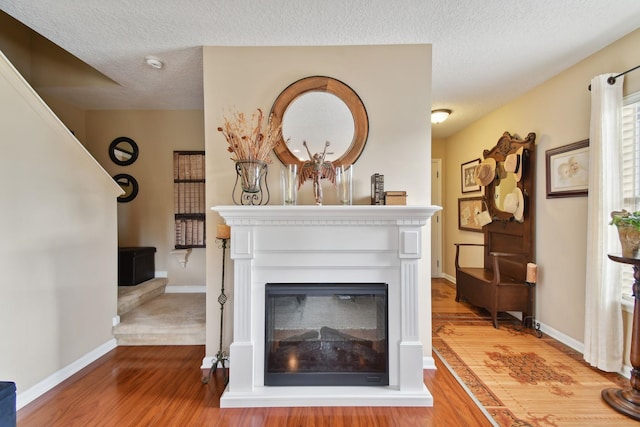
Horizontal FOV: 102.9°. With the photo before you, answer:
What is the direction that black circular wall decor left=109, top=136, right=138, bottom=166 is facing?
toward the camera

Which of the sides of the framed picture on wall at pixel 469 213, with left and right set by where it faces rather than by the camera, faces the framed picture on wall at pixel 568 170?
left

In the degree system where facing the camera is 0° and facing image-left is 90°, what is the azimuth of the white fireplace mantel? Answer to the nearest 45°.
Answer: approximately 0°

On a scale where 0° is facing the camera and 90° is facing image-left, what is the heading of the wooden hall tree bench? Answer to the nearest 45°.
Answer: approximately 45°

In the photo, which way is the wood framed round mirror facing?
toward the camera

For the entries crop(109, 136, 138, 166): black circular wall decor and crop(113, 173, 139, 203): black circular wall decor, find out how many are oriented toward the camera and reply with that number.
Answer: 2

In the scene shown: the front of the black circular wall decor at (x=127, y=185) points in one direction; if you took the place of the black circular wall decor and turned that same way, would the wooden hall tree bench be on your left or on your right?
on your left

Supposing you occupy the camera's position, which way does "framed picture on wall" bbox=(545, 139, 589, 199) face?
facing the viewer and to the left of the viewer

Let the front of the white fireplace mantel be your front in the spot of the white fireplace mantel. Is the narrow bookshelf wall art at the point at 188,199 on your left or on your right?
on your right

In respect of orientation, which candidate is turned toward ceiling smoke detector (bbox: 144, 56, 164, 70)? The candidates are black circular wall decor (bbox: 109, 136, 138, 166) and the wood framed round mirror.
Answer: the black circular wall decor

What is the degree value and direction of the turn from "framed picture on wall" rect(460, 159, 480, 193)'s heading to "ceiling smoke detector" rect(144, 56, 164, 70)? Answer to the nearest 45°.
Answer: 0° — it already faces it

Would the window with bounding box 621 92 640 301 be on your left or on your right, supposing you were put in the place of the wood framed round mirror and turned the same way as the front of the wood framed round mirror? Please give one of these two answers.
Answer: on your left

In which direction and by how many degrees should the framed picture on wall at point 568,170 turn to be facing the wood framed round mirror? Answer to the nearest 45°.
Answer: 0° — it already faces it

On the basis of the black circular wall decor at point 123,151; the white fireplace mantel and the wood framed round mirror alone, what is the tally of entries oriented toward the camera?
3

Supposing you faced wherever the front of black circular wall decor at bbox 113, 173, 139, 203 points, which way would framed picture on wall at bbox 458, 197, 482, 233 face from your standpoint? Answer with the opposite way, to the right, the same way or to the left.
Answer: to the right

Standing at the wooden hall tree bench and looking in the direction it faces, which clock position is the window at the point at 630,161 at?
The window is roughly at 9 o'clock from the wooden hall tree bench.

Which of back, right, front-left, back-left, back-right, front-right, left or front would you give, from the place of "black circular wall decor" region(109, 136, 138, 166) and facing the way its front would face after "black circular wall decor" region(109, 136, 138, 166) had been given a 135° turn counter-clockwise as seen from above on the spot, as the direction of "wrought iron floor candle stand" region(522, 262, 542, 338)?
right

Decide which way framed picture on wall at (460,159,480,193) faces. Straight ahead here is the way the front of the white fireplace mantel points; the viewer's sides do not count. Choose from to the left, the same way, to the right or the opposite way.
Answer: to the right
